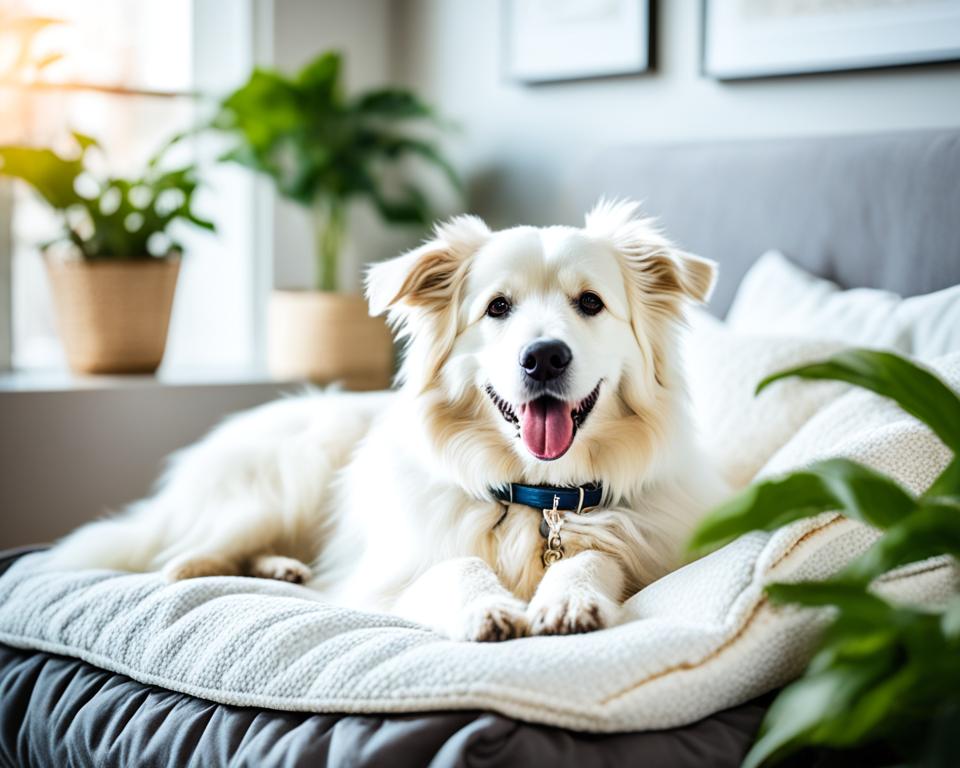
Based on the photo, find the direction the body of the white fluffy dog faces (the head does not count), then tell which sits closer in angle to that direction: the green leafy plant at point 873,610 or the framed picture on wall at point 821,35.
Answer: the green leafy plant

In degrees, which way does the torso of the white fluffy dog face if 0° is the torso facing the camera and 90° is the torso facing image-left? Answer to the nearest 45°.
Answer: approximately 315°

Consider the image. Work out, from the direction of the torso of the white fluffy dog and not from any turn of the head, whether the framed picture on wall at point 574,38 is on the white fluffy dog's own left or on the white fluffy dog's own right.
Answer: on the white fluffy dog's own left

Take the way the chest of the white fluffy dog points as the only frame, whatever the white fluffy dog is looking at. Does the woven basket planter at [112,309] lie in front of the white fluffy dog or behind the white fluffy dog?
behind

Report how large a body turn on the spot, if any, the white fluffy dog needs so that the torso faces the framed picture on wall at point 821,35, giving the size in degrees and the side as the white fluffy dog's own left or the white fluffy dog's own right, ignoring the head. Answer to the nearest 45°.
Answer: approximately 90° to the white fluffy dog's own left

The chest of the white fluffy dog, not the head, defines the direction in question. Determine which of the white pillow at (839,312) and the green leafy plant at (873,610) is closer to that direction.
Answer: the green leafy plant
